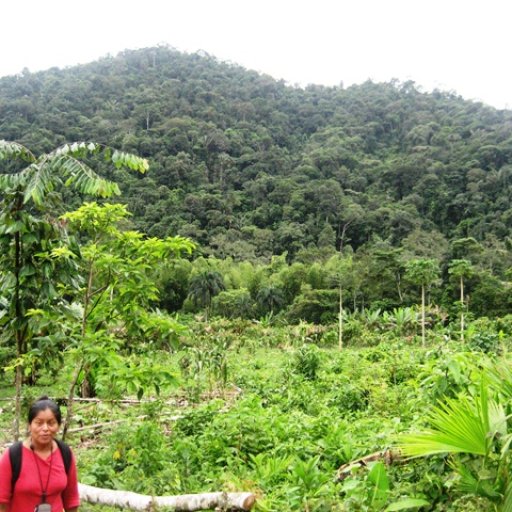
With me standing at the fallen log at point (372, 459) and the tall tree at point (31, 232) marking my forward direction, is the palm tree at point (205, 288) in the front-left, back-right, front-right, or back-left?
front-right

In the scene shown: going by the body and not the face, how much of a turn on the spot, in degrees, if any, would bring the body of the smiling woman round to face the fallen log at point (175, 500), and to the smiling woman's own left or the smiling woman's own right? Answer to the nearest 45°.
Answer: approximately 135° to the smiling woman's own left

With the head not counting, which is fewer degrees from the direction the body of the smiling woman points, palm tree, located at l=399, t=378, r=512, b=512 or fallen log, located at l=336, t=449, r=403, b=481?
the palm tree

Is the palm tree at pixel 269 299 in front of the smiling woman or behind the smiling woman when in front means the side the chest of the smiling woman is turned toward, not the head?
behind

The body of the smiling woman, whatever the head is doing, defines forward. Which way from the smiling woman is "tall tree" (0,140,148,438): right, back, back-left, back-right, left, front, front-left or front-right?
back

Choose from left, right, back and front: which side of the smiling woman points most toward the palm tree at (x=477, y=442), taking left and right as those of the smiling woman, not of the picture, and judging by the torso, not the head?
left

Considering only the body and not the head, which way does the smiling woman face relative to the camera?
toward the camera

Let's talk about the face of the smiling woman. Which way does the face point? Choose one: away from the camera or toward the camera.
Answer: toward the camera
